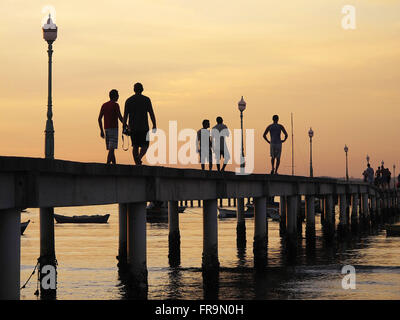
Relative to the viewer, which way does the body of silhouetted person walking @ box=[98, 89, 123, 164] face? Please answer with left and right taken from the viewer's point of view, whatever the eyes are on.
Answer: facing away from the viewer and to the right of the viewer

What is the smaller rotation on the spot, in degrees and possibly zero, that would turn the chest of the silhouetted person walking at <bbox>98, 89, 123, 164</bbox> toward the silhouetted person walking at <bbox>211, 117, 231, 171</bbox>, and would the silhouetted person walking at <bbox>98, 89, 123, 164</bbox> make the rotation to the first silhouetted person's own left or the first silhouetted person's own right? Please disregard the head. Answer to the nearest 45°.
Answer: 0° — they already face them

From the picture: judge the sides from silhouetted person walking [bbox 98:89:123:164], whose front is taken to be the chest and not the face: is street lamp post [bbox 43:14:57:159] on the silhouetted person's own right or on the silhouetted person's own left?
on the silhouetted person's own left
